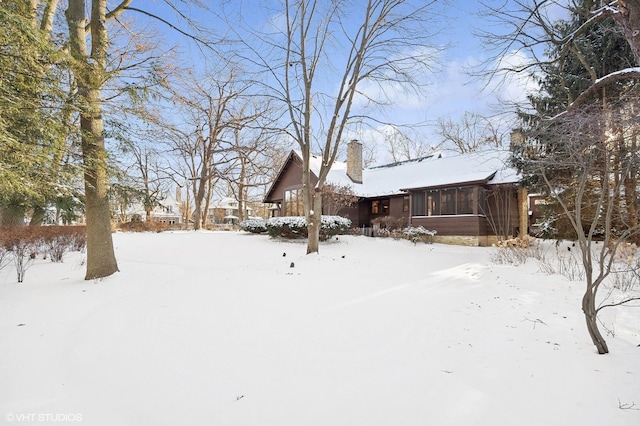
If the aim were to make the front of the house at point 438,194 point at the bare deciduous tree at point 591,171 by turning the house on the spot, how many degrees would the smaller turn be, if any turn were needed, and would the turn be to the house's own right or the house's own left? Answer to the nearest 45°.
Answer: approximately 45° to the house's own left

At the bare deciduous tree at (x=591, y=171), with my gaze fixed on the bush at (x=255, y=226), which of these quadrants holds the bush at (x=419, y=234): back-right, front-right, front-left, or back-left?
front-right

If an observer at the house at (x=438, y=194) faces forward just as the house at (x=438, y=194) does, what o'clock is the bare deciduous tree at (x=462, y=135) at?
The bare deciduous tree is roughly at 5 o'clock from the house.

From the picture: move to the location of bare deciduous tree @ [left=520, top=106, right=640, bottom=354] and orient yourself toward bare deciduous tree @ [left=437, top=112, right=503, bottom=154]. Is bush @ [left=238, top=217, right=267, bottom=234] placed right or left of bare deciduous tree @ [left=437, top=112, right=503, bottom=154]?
left

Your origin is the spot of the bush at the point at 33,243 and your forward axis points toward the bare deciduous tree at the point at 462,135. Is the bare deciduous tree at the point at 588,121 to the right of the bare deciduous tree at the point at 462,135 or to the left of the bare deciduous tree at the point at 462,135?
right

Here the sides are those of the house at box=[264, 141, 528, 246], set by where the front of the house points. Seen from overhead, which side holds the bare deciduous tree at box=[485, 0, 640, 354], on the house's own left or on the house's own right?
on the house's own left

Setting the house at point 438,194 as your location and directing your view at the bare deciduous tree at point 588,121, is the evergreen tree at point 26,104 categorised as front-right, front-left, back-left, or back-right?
front-right

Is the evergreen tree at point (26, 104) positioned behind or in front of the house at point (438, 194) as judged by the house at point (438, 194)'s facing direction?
in front

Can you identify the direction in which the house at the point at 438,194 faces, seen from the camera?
facing the viewer and to the left of the viewer
